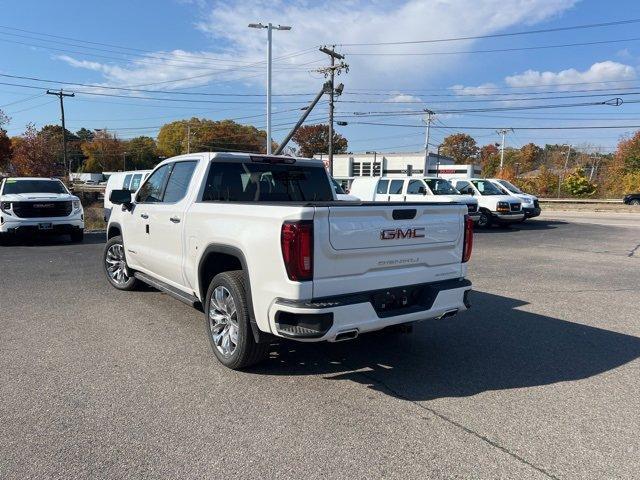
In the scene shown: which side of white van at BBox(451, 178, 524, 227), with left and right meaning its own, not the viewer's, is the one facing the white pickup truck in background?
right

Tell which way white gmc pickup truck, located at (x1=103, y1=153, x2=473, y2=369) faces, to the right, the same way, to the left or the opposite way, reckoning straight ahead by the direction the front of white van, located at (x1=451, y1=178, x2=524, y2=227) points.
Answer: the opposite way

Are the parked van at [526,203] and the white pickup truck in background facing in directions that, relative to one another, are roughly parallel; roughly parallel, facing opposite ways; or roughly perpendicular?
roughly parallel

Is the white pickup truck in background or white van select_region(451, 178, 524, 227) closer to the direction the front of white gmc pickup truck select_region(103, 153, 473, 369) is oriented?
the white pickup truck in background

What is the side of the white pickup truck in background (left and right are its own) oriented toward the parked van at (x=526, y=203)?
left

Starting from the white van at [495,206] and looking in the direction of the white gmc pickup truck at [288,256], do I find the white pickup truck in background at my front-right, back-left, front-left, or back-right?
front-right

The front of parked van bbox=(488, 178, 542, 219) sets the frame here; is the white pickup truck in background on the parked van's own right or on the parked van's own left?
on the parked van's own right

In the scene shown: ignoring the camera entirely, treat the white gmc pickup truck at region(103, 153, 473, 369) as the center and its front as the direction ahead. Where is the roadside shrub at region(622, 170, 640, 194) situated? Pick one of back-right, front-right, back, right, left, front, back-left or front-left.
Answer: right

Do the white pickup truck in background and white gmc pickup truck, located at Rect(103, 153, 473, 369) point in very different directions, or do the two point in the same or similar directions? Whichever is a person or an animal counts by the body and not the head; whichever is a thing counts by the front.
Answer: very different directions

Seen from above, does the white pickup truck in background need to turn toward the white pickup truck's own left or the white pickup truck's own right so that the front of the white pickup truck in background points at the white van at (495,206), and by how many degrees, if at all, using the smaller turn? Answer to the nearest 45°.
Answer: approximately 90° to the white pickup truck's own left

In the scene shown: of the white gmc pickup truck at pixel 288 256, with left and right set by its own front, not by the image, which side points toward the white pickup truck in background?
front

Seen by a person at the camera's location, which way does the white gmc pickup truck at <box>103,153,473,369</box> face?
facing away from the viewer and to the left of the viewer

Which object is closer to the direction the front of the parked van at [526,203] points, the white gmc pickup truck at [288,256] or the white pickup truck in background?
the white gmc pickup truck

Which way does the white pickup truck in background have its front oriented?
toward the camera

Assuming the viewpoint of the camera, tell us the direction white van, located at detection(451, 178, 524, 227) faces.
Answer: facing the viewer and to the right of the viewer

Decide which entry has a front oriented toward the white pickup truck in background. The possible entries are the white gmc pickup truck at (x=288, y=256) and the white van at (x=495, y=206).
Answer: the white gmc pickup truck

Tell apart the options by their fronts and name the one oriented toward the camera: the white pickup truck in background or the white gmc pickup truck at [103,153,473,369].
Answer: the white pickup truck in background

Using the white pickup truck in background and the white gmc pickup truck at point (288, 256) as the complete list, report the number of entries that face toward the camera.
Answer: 1
